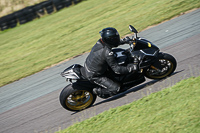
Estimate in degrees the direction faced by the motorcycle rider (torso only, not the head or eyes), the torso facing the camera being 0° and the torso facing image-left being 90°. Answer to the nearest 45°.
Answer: approximately 270°

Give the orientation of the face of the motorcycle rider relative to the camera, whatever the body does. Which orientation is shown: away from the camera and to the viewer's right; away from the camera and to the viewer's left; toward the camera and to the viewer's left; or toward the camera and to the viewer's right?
away from the camera and to the viewer's right
